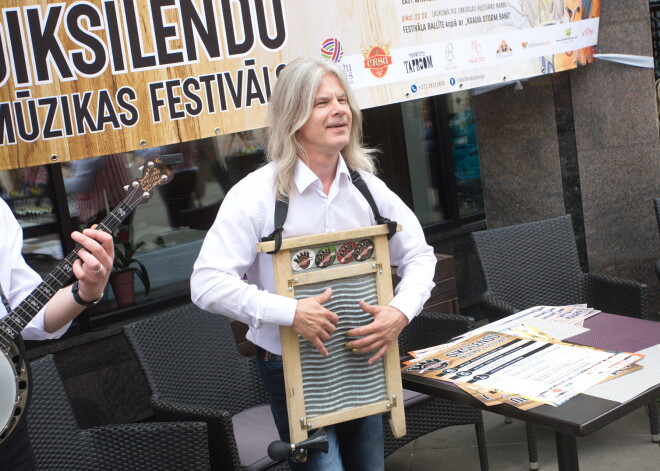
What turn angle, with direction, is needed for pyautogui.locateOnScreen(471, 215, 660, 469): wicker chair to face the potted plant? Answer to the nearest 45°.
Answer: approximately 135° to its right

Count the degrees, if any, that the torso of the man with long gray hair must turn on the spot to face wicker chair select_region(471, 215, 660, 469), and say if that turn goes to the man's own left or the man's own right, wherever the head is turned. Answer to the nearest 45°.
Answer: approximately 90° to the man's own left

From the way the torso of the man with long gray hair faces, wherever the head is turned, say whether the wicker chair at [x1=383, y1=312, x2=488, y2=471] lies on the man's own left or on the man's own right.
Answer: on the man's own left

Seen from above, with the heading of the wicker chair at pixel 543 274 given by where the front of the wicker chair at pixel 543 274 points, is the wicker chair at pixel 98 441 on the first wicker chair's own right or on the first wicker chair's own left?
on the first wicker chair's own right
